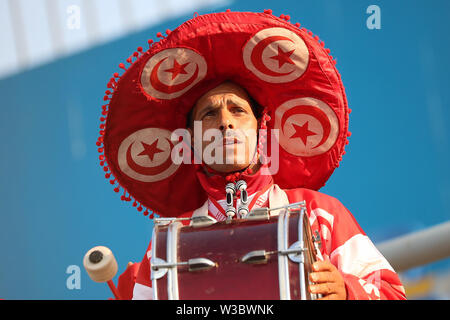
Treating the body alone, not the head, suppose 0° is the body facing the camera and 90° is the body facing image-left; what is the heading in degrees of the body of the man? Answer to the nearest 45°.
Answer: approximately 0°
